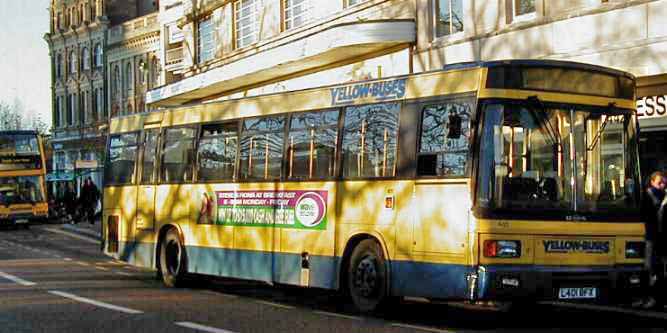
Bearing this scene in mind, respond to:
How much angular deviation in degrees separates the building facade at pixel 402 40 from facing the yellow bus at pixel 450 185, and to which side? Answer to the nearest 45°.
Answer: approximately 45° to its left

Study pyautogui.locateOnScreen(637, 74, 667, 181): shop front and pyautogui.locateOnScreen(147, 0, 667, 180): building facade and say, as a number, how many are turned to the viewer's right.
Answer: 0

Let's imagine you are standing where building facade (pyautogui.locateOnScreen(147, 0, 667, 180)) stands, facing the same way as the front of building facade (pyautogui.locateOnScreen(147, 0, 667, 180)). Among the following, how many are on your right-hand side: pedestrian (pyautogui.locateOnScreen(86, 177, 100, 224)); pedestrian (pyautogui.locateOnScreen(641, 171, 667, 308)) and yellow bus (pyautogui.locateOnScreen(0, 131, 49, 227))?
2

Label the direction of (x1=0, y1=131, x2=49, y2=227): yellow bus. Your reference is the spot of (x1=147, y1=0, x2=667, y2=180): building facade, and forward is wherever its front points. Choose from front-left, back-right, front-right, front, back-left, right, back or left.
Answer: right

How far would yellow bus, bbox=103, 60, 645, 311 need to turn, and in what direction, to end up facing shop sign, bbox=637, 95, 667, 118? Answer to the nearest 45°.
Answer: approximately 90° to its left

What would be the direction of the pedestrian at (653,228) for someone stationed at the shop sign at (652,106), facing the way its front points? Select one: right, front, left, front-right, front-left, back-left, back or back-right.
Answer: front-left

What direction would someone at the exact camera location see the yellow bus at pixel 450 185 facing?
facing the viewer and to the right of the viewer

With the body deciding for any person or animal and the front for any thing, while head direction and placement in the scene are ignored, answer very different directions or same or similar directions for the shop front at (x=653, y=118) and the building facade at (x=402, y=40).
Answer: same or similar directions

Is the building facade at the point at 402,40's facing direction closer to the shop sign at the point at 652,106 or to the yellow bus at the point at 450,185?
the yellow bus

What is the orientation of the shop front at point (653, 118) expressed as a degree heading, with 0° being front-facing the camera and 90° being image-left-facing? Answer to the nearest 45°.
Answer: approximately 45°

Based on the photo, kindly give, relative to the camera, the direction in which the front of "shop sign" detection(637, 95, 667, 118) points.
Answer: facing the viewer and to the left of the viewer
